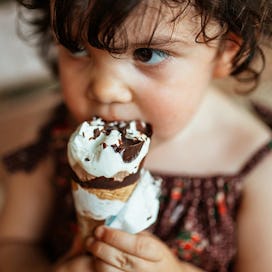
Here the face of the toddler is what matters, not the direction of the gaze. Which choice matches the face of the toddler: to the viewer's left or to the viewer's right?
to the viewer's left

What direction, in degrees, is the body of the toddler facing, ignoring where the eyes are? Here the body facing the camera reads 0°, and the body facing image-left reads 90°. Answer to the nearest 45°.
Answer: approximately 45°
